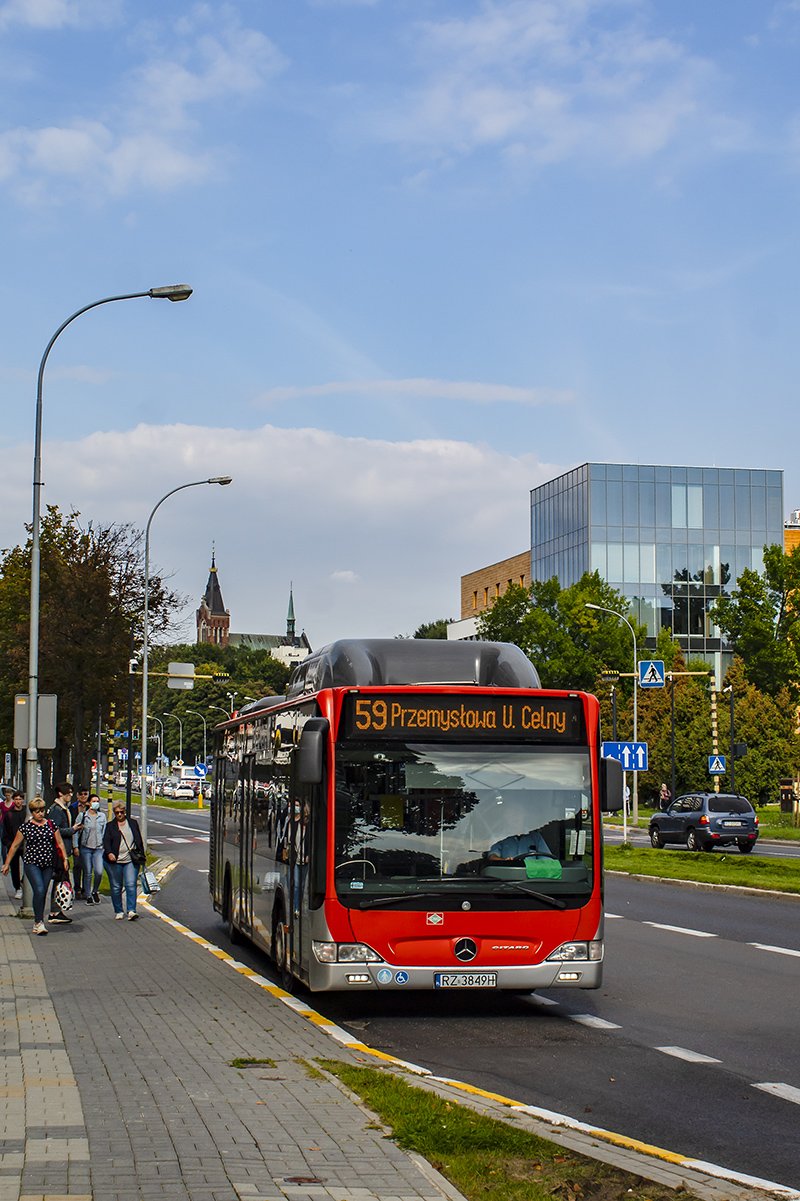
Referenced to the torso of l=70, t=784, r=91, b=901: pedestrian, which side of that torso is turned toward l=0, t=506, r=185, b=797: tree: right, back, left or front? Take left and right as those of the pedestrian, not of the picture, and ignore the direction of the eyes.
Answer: back

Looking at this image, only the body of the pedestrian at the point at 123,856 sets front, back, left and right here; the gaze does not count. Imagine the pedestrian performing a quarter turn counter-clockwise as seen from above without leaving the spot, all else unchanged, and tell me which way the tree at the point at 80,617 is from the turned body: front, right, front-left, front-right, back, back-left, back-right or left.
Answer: left

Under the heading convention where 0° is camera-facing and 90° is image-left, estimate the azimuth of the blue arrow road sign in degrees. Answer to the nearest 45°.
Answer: approximately 0°

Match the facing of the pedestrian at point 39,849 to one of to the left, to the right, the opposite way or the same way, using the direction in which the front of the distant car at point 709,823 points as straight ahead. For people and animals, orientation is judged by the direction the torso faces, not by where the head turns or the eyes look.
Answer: the opposite way

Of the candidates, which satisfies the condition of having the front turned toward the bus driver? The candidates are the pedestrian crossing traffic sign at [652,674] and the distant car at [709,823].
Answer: the pedestrian crossing traffic sign

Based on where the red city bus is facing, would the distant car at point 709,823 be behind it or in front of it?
behind
